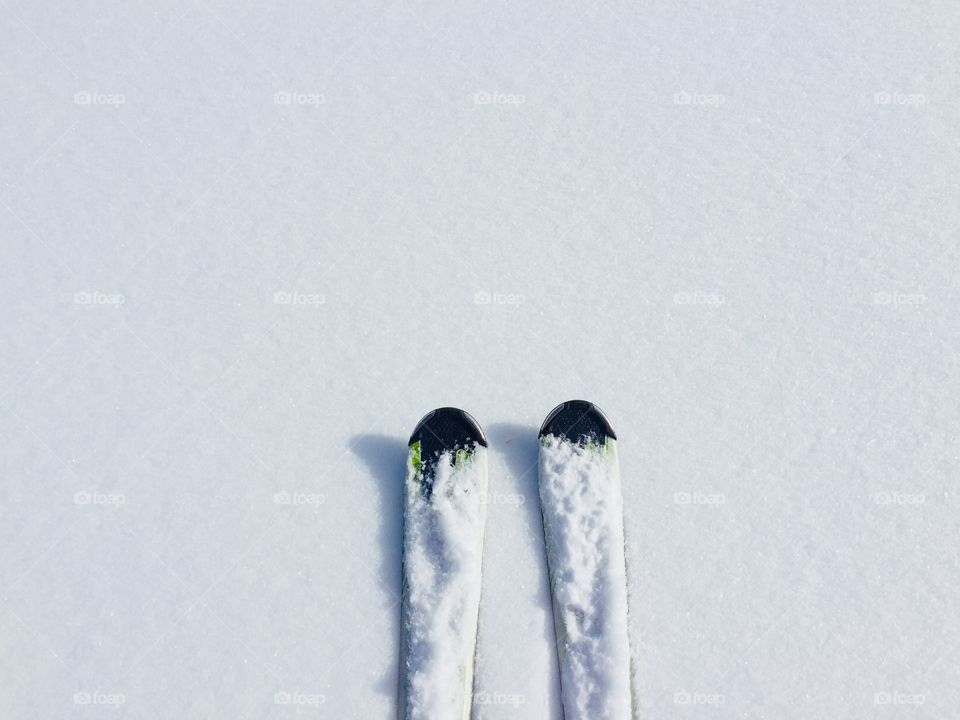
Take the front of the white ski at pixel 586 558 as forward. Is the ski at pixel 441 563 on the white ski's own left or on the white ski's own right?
on the white ski's own left

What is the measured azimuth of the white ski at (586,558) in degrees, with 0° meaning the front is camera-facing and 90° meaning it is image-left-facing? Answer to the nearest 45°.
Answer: approximately 180°

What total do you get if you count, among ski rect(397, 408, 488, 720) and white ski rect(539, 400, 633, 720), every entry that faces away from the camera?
2

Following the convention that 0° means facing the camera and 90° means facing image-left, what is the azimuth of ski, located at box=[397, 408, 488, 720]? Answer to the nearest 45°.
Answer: approximately 180°

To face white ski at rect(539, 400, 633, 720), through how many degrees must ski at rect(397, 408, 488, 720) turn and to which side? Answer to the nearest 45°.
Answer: approximately 90° to its right
